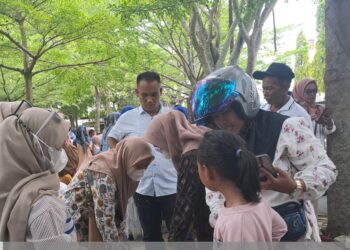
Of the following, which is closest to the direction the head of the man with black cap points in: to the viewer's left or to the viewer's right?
to the viewer's left

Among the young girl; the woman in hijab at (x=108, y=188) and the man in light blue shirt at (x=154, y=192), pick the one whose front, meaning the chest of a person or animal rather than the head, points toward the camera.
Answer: the man in light blue shirt

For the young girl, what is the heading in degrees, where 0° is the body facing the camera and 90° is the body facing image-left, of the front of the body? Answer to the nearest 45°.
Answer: approximately 135°

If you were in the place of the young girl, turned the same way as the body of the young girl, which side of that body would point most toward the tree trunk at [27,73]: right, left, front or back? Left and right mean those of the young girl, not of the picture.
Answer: front

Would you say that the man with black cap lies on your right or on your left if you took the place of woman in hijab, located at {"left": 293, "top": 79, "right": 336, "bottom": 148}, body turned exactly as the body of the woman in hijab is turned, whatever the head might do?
on your right

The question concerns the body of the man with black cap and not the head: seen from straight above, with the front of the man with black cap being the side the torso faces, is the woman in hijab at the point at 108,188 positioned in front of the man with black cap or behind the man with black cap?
in front

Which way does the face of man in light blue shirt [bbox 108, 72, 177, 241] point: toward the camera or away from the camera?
toward the camera

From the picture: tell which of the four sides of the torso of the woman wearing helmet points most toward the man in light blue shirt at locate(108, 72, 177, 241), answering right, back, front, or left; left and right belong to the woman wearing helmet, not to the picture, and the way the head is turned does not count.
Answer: right

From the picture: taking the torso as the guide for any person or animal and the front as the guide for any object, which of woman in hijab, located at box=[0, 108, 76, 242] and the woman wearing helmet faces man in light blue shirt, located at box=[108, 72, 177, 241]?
the woman in hijab

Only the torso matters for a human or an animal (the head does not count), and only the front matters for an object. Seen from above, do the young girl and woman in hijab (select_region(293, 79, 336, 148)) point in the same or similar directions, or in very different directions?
very different directions

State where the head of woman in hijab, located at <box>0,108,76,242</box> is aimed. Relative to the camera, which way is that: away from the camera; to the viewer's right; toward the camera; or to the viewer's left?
to the viewer's right

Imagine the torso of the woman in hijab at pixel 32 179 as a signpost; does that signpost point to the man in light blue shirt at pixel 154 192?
yes

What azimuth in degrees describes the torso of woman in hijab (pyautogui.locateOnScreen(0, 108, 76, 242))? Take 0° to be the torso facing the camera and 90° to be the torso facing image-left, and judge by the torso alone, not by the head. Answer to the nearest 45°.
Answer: approximately 225°
